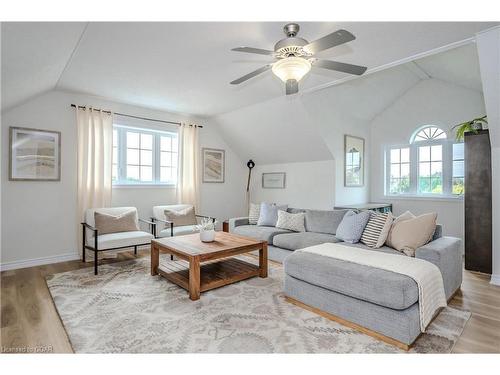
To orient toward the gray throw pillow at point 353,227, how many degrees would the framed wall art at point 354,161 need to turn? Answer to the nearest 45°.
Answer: approximately 45° to its right

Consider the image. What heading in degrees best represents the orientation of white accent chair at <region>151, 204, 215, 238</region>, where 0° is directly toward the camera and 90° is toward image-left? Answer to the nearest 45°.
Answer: approximately 315°

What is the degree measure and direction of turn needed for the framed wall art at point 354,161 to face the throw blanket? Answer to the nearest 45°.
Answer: approximately 45° to its right

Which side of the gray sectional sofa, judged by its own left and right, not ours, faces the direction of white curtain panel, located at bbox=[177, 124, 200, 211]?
right

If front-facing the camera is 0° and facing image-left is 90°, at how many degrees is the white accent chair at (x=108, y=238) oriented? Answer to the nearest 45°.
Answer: approximately 315°

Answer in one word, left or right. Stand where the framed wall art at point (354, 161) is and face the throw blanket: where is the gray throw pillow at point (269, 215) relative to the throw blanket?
right
